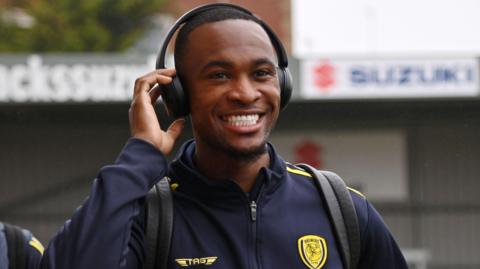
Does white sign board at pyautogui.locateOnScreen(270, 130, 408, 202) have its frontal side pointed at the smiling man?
yes

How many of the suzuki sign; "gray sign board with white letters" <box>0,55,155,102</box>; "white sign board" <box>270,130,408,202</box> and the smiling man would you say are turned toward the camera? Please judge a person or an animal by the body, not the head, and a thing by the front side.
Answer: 4

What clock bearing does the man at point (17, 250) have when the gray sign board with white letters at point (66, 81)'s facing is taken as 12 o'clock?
The man is roughly at 12 o'clock from the gray sign board with white letters.

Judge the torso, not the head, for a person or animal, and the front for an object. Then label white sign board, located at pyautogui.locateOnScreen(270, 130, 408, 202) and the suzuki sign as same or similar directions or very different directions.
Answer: same or similar directions

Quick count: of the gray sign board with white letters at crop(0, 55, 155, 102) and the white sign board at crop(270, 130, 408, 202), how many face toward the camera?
2

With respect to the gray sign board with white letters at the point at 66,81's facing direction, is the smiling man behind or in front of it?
in front

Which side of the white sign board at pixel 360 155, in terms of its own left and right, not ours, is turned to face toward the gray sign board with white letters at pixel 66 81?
right

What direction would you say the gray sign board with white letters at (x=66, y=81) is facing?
toward the camera

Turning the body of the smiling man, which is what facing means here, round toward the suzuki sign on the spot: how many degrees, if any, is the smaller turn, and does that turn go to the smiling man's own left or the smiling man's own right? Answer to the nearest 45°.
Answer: approximately 180°

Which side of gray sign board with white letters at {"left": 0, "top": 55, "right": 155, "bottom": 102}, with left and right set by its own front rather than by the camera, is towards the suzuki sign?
left

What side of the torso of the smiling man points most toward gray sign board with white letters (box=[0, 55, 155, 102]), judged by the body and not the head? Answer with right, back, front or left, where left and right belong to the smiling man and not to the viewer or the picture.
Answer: back

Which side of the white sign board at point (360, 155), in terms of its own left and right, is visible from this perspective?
front

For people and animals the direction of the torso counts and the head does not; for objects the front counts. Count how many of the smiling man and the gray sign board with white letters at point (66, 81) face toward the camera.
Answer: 2

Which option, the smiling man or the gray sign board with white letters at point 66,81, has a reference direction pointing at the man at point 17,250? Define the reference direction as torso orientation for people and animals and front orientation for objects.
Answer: the gray sign board with white letters

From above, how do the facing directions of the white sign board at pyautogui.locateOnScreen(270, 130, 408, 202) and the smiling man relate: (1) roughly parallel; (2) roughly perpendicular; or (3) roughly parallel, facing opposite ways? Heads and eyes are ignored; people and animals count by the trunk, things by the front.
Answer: roughly parallel
